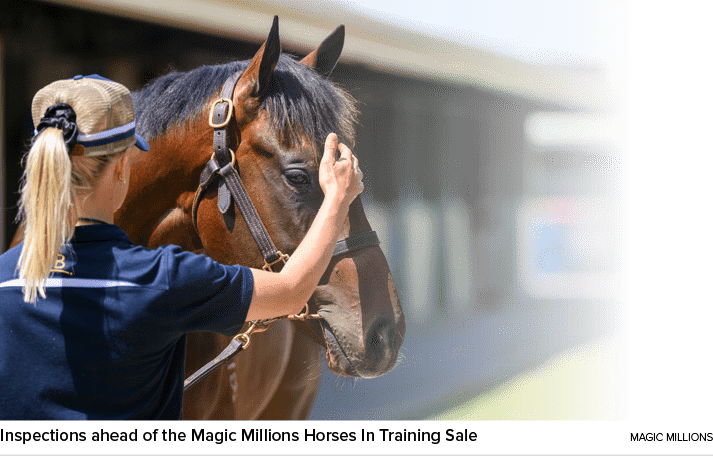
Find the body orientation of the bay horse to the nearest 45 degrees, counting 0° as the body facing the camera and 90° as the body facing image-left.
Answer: approximately 315°

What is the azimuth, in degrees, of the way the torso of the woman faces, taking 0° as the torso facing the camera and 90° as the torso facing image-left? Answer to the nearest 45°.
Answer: approximately 225°

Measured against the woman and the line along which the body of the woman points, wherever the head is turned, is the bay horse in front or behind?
in front

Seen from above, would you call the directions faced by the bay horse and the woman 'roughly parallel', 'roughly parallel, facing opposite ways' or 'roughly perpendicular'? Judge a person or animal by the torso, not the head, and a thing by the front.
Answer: roughly perpendicular

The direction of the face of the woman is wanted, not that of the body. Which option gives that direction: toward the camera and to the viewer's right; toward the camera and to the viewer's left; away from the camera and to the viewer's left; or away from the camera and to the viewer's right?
away from the camera and to the viewer's right

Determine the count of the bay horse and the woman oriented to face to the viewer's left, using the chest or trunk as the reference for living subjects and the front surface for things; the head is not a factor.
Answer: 0
